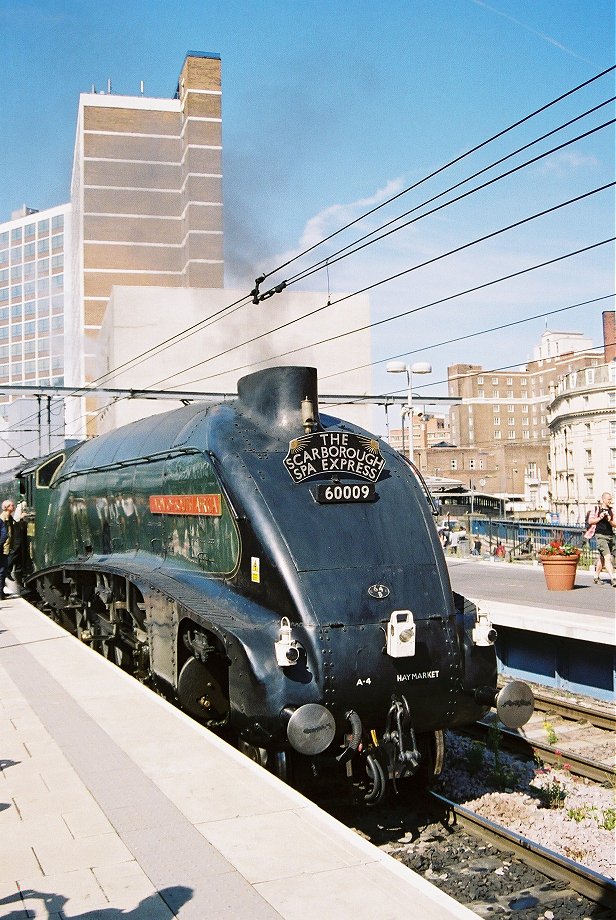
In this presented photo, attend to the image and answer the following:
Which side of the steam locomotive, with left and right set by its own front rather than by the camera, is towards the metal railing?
left

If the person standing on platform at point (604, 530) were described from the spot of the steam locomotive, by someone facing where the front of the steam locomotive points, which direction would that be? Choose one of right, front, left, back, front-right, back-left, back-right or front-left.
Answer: left

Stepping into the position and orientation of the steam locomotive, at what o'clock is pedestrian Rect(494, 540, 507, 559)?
The pedestrian is roughly at 8 o'clock from the steam locomotive.

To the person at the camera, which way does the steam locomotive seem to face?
facing the viewer and to the right of the viewer

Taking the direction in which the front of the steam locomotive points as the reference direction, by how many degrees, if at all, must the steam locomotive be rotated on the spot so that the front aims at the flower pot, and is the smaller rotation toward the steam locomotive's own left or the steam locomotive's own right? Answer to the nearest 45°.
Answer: approximately 90° to the steam locomotive's own left
